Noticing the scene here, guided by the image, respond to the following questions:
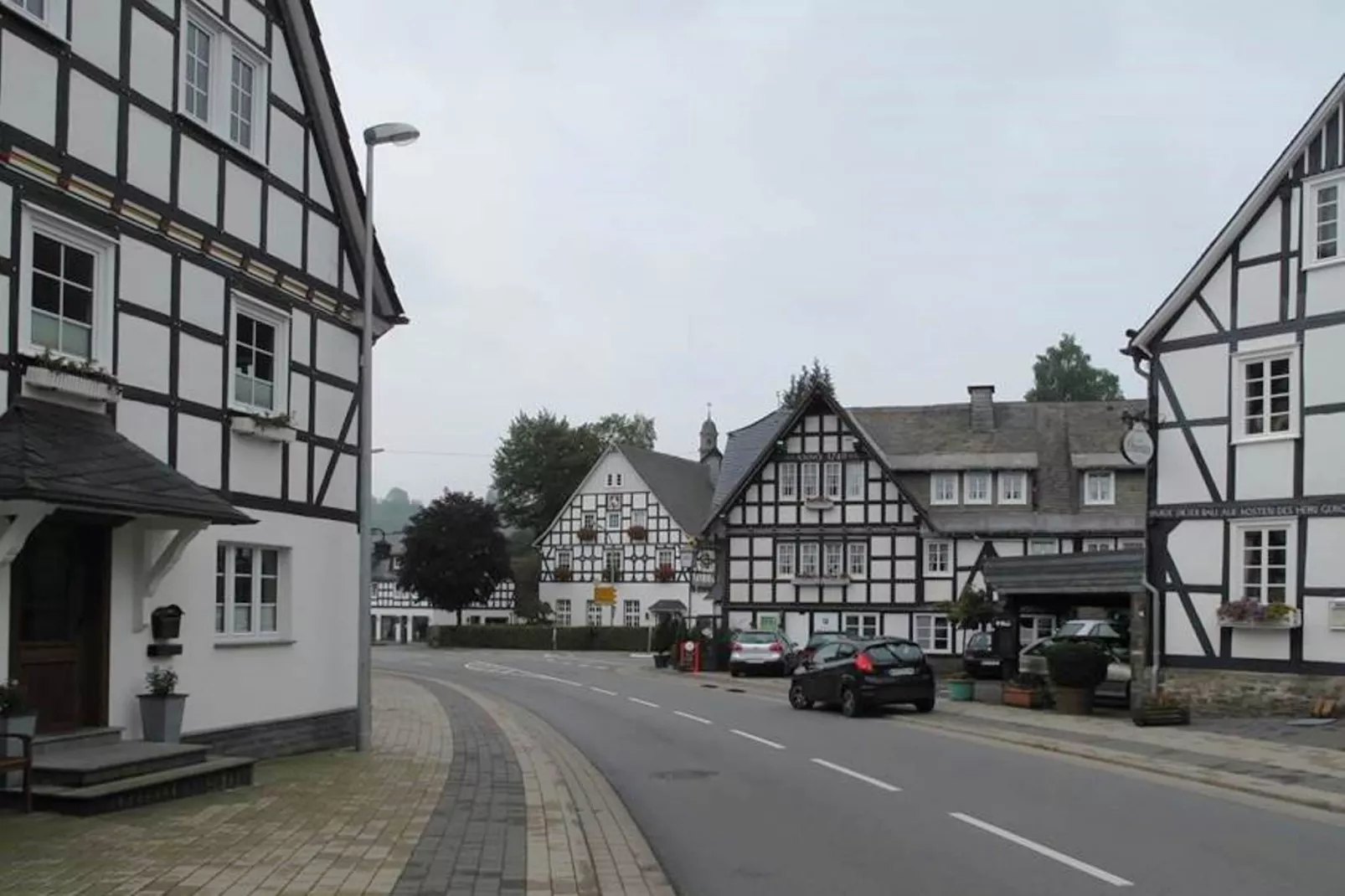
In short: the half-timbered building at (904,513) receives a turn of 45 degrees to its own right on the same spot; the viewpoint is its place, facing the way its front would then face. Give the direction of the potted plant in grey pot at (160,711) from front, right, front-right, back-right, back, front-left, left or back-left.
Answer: front-left

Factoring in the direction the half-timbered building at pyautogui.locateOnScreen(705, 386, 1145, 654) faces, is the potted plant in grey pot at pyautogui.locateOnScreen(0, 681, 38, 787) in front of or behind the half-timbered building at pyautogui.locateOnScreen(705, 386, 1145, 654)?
in front

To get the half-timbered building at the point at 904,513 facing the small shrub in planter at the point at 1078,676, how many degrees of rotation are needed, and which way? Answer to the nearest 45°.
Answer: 0° — it already faces it

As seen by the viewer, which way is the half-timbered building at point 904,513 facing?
toward the camera

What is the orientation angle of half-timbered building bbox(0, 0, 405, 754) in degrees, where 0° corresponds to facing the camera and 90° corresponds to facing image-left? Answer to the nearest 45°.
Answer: approximately 315°

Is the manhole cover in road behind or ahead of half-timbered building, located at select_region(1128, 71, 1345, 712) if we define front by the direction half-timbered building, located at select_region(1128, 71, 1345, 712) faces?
ahead

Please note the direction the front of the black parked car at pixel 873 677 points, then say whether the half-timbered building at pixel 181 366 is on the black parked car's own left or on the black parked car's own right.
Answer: on the black parked car's own left

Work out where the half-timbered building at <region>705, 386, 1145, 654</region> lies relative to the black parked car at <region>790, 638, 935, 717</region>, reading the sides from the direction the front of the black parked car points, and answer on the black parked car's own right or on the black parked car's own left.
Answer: on the black parked car's own right
